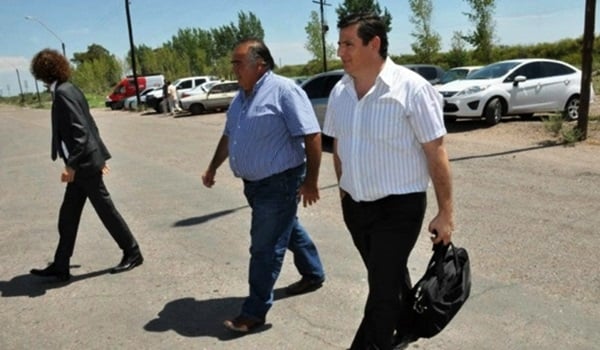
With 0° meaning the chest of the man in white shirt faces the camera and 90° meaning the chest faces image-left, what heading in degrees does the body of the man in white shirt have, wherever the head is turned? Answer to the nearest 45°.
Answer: approximately 45°

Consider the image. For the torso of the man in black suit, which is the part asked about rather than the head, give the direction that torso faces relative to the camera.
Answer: to the viewer's left

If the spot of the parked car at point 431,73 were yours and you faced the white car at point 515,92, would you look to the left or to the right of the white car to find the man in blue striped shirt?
right

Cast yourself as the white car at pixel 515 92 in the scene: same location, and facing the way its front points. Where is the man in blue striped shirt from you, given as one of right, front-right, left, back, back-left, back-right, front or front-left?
front-left

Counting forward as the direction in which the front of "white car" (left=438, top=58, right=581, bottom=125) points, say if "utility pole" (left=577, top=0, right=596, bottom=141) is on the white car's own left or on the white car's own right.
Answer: on the white car's own left

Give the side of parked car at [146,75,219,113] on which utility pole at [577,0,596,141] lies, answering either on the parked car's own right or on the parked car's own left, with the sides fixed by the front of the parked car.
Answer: on the parked car's own left

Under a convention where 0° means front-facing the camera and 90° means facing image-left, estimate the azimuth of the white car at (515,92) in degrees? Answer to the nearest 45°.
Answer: approximately 45°
